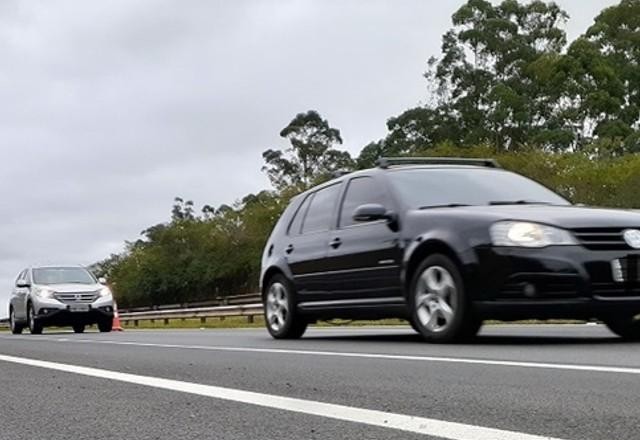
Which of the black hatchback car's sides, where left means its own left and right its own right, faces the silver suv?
back

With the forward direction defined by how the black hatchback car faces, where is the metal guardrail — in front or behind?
behind

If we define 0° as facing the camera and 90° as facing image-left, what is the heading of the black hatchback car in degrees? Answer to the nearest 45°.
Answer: approximately 315°
